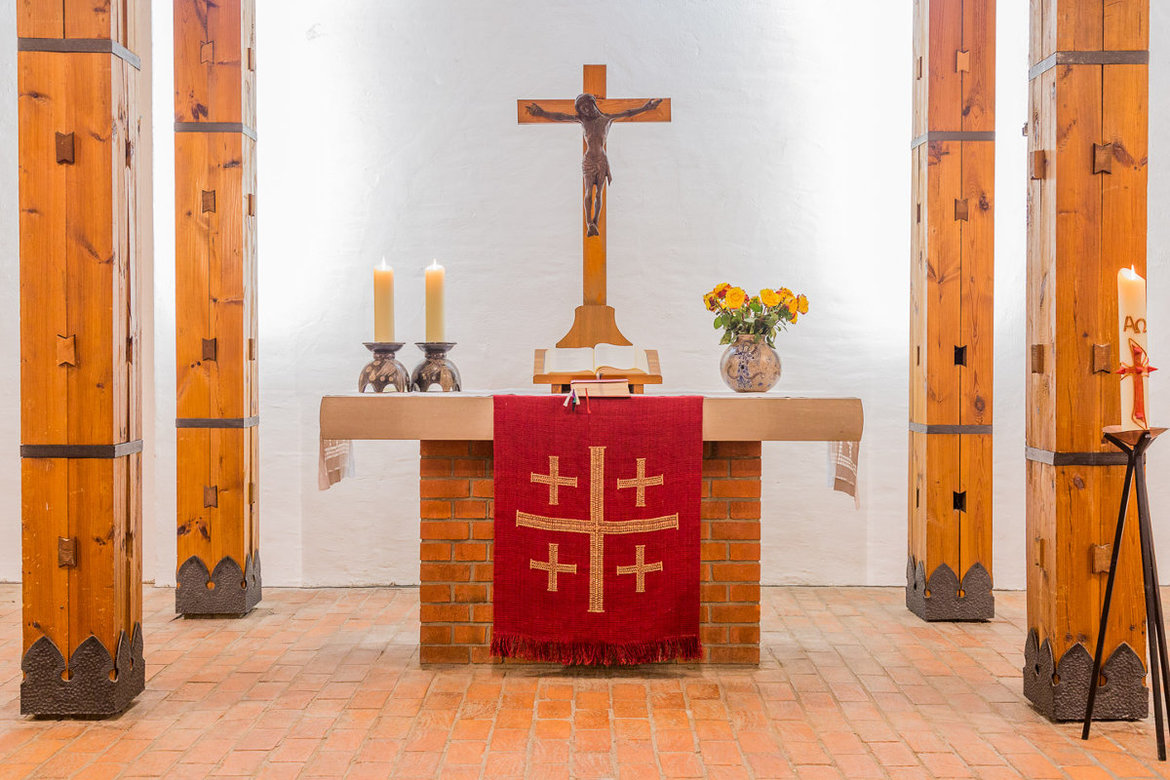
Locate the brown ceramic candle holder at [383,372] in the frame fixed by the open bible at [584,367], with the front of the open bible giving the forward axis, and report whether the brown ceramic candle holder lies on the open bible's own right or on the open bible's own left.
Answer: on the open bible's own right

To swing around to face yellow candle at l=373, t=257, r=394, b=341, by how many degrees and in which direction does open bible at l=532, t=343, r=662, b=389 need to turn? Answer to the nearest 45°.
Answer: approximately 90° to its right

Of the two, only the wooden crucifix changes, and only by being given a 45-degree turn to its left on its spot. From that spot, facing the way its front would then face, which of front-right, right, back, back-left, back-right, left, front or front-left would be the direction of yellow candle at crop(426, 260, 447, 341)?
back-right

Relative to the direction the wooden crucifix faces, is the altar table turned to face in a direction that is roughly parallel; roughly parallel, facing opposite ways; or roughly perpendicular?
roughly parallel

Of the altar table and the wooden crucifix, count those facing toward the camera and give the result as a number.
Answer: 2

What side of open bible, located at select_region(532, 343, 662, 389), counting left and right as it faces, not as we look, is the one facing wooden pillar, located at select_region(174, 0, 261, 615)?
right

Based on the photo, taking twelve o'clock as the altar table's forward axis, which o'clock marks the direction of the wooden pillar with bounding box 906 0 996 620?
The wooden pillar is roughly at 8 o'clock from the altar table.

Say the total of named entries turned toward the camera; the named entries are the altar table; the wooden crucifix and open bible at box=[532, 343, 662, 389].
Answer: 3

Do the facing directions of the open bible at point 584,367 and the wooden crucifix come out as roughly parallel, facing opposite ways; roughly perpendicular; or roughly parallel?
roughly parallel

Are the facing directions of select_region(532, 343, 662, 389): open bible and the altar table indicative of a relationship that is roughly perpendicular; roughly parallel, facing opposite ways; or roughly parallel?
roughly parallel

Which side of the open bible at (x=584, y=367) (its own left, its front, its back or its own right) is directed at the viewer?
front

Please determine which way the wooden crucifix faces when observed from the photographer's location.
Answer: facing the viewer
